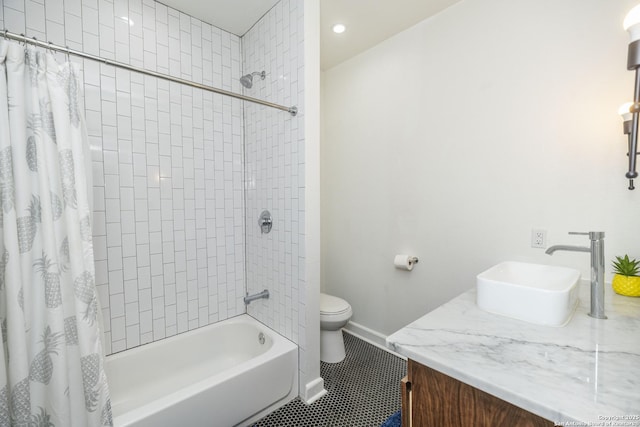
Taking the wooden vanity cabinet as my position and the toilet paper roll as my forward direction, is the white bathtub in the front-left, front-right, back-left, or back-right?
front-left

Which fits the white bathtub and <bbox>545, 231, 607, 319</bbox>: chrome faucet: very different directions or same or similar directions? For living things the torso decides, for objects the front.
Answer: very different directions

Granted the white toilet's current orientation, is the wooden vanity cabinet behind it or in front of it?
in front

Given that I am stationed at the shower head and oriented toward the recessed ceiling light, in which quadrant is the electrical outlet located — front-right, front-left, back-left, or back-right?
front-right

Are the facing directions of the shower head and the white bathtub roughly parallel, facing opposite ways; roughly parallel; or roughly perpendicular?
roughly perpendicular

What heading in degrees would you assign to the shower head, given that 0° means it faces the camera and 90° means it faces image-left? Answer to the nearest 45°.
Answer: approximately 45°

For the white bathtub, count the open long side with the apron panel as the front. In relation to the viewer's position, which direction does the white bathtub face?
facing the viewer and to the right of the viewer

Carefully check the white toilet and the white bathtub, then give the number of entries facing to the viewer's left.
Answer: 0

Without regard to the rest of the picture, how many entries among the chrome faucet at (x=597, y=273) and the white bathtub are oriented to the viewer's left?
1

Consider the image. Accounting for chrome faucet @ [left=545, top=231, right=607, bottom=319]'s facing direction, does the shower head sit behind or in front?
in front

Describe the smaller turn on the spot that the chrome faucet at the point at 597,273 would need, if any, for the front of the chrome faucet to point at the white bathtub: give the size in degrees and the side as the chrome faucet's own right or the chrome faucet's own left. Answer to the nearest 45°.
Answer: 0° — it already faces it

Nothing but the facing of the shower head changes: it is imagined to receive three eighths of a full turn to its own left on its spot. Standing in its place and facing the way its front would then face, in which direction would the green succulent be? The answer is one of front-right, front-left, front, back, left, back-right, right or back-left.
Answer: front-right

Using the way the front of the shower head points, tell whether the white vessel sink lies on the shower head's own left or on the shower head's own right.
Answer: on the shower head's own left

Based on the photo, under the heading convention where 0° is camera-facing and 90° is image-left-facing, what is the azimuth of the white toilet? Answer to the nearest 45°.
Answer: approximately 315°

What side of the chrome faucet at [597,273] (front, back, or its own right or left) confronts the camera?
left
